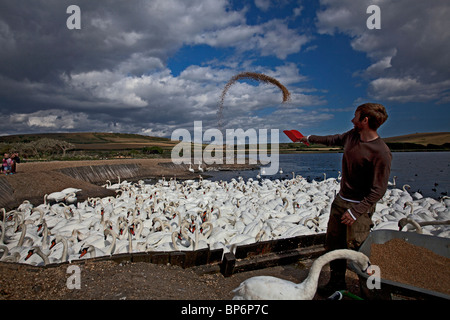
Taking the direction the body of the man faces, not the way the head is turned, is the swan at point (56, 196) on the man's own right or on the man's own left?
on the man's own right

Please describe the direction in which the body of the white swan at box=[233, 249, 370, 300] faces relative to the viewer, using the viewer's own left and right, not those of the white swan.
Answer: facing to the right of the viewer

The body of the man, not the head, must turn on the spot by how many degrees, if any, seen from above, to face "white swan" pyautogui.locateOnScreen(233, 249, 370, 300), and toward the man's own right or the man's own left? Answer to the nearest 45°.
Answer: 0° — they already face it

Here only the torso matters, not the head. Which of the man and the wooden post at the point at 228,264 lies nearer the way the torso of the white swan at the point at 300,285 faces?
the man

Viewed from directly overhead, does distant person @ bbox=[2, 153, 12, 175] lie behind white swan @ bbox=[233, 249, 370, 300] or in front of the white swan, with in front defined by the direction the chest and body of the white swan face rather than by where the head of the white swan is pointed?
behind

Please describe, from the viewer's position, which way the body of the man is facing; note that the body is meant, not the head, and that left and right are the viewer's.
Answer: facing the viewer and to the left of the viewer

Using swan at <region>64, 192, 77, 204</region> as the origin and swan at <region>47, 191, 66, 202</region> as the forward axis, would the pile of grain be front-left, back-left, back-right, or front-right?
back-left

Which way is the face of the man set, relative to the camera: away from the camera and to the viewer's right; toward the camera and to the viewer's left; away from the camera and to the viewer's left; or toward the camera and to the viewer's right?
away from the camera and to the viewer's left

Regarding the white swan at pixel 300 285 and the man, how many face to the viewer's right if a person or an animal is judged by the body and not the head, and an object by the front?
1

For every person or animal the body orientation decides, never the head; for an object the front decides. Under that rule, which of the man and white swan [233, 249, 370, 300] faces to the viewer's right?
the white swan
